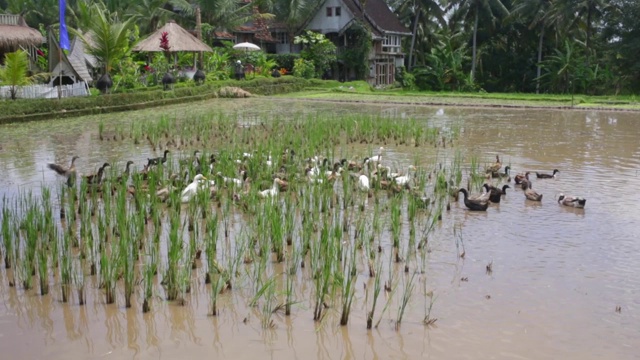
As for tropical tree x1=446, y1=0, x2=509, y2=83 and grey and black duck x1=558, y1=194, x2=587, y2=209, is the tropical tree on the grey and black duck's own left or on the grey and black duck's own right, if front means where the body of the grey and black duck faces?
on the grey and black duck's own right

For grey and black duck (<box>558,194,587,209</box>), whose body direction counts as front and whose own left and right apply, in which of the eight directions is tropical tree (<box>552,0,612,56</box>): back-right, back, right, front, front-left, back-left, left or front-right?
right

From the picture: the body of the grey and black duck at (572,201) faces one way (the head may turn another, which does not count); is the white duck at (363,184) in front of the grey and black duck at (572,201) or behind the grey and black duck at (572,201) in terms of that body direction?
in front

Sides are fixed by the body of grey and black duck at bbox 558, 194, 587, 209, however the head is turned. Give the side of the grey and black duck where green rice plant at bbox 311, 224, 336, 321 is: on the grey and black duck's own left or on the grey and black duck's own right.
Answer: on the grey and black duck's own left

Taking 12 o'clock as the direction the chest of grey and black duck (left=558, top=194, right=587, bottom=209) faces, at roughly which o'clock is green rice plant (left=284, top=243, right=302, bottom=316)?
The green rice plant is roughly at 10 o'clock from the grey and black duck.

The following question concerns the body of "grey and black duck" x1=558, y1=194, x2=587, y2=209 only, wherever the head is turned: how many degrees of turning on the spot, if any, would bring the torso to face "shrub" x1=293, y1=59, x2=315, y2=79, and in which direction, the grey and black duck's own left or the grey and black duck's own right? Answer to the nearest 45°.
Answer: approximately 45° to the grey and black duck's own right

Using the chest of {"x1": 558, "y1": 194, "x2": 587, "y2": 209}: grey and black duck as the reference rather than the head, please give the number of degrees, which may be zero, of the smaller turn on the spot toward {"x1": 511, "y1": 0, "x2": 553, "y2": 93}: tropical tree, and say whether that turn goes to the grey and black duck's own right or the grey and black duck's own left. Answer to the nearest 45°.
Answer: approximately 90° to the grey and black duck's own right

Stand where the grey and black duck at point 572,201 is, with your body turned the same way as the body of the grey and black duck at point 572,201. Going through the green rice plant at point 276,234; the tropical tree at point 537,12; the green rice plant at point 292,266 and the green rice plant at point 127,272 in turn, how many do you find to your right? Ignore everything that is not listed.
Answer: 1

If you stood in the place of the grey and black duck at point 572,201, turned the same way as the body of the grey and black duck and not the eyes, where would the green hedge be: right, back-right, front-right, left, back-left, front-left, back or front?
front-right

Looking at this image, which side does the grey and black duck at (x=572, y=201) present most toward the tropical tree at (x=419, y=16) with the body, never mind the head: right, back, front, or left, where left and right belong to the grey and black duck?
right

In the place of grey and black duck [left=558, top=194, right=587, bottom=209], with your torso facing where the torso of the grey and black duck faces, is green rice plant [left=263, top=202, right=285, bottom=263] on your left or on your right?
on your left

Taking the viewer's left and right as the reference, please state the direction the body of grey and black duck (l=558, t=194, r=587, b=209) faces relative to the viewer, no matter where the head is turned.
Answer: facing to the left of the viewer
